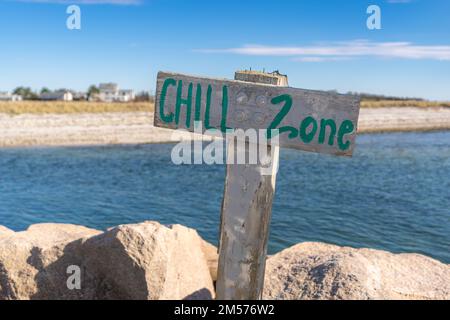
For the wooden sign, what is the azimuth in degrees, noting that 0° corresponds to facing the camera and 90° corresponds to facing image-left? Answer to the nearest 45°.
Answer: approximately 0°
